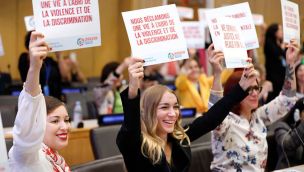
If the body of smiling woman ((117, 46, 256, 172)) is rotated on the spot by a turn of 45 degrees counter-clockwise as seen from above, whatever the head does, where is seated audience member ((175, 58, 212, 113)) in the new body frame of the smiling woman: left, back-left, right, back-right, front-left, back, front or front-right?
left

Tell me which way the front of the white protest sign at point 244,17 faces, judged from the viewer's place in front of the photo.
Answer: facing the viewer

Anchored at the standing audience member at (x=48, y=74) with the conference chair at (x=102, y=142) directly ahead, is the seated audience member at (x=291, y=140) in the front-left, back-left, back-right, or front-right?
front-left

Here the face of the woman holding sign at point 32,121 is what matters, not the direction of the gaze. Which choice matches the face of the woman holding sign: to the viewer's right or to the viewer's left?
to the viewer's right

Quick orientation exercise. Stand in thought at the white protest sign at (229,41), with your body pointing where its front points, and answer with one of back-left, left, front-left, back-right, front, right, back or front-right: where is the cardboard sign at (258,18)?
back

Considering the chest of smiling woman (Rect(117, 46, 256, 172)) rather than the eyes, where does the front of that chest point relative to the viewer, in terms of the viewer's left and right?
facing the viewer and to the right of the viewer

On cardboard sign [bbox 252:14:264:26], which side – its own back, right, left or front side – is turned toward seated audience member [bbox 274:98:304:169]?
front

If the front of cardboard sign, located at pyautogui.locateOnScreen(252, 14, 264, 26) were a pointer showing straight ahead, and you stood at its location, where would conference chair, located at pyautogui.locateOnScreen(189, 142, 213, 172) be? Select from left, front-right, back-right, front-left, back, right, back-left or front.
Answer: front

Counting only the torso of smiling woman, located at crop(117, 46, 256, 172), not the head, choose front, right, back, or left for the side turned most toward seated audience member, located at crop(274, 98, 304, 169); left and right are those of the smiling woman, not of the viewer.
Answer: left

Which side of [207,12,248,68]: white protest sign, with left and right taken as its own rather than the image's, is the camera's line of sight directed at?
front
